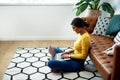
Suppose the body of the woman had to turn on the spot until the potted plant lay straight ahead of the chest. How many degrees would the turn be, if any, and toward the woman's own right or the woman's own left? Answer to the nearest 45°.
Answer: approximately 90° to the woman's own right

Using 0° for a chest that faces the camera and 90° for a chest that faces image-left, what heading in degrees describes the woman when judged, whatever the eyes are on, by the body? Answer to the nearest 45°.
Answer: approximately 90°

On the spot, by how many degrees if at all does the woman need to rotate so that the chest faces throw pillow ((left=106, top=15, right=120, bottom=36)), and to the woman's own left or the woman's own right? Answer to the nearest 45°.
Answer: approximately 135° to the woman's own right
